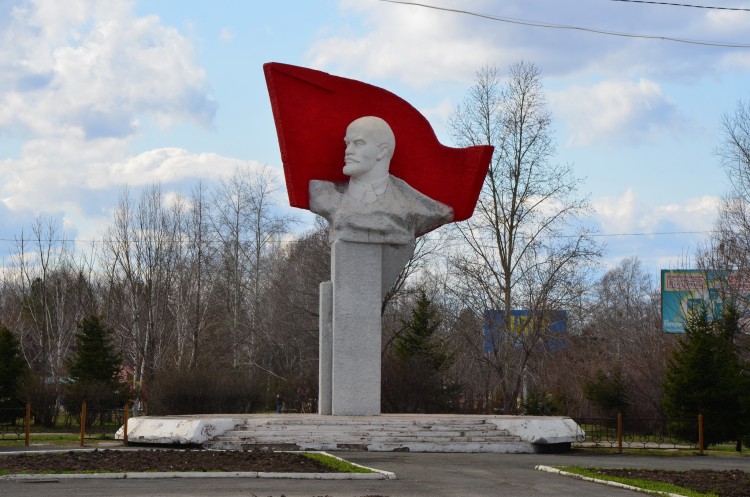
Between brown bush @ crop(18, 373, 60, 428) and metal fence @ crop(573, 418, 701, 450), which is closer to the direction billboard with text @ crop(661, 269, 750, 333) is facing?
the metal fence

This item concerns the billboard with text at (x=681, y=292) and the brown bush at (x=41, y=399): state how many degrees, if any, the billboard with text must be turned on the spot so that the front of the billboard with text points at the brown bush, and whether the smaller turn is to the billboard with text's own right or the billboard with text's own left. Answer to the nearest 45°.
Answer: approximately 45° to the billboard with text's own right

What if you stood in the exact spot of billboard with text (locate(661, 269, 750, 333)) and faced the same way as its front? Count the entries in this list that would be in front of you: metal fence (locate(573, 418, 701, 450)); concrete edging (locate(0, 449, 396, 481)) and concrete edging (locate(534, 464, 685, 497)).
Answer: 3

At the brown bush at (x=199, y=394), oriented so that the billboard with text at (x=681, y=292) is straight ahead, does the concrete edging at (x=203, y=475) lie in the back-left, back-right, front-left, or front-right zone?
back-right

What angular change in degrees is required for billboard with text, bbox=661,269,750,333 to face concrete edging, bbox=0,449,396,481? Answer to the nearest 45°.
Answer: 0° — it already faces it

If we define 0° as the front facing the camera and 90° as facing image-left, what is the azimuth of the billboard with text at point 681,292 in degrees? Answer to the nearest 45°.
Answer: approximately 0°

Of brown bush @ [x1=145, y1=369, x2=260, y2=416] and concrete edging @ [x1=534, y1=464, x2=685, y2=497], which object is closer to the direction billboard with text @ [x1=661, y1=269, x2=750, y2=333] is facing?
the concrete edging

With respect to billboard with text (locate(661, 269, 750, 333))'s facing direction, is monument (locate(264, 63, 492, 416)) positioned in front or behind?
in front

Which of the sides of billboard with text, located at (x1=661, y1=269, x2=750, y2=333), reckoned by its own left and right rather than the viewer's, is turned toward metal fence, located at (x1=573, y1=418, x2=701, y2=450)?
front

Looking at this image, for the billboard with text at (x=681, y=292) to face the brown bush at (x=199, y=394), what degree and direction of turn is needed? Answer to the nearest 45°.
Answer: approximately 45° to its right
